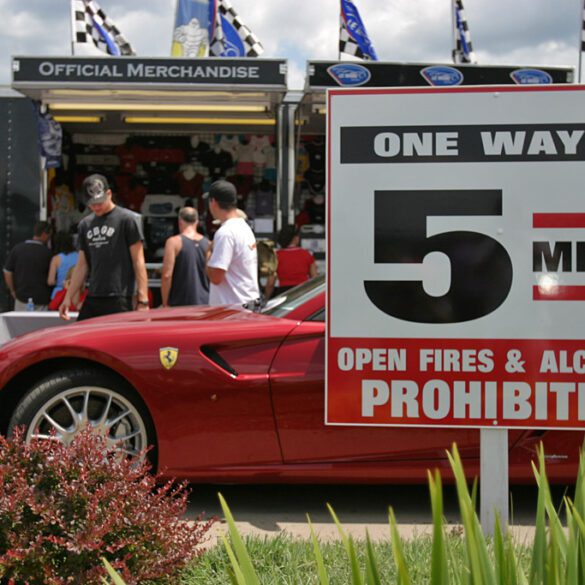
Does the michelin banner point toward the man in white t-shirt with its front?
yes

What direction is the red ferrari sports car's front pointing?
to the viewer's left

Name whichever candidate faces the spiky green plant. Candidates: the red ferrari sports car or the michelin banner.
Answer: the michelin banner

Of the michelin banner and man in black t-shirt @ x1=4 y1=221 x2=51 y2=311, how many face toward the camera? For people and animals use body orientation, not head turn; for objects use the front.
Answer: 1
